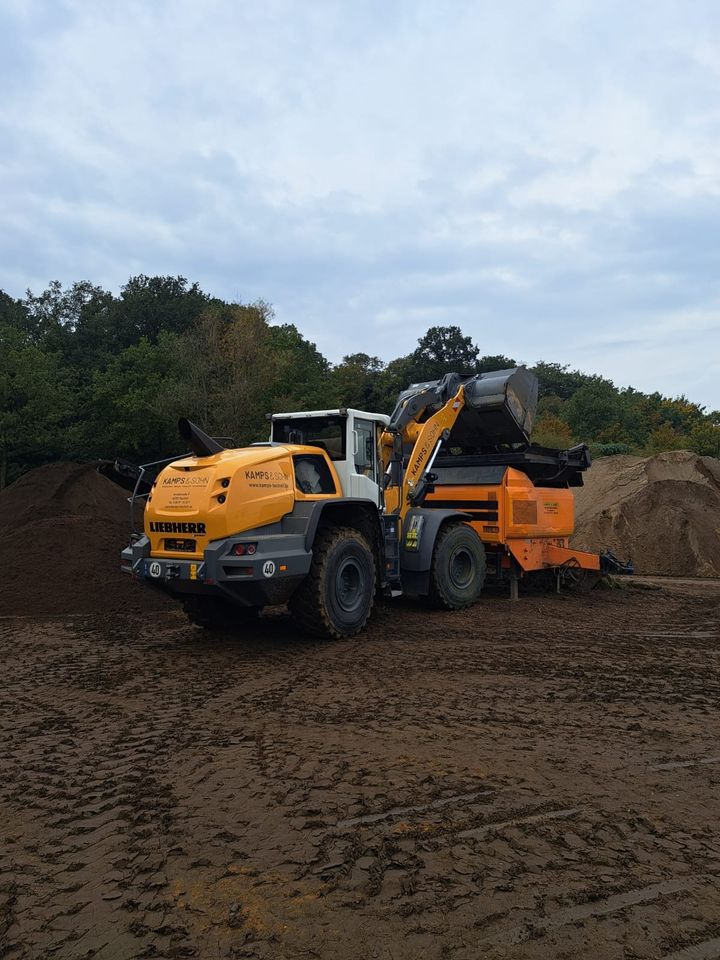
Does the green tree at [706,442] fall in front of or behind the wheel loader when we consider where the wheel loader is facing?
in front

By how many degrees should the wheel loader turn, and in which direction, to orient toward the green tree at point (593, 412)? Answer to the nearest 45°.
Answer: approximately 45° to its left

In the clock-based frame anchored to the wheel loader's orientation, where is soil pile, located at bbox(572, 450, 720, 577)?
The soil pile is roughly at 12 o'clock from the wheel loader.

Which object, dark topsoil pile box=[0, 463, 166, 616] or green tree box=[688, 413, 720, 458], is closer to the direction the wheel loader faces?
the green tree

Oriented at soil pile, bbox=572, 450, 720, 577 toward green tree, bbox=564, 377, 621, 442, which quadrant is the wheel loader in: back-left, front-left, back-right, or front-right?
back-left

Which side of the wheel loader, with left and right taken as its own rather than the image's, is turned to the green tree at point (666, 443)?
front

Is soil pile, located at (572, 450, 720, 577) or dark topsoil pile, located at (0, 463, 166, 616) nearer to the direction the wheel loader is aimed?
the soil pile

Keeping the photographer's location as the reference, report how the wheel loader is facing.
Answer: facing away from the viewer and to the right of the viewer

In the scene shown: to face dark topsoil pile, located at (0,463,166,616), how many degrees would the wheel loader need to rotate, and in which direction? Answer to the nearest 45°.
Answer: approximately 90° to its left
